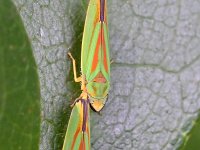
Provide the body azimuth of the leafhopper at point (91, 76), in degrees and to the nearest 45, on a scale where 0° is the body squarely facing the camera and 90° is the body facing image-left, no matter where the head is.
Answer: approximately 0°
